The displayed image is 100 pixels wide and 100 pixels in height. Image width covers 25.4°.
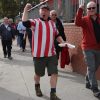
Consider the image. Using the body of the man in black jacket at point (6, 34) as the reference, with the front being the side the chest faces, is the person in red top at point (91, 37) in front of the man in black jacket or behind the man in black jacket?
in front

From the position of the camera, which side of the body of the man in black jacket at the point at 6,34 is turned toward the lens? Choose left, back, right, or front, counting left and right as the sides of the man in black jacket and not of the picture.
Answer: front

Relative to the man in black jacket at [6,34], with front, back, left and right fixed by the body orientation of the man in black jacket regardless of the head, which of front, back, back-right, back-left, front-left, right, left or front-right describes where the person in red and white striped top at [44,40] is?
front
